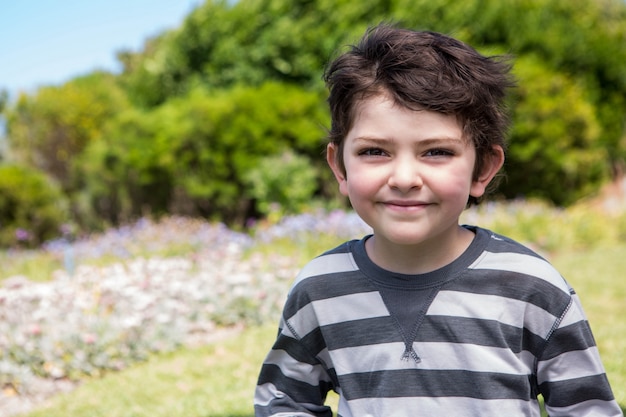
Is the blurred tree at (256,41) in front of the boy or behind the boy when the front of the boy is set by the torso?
behind

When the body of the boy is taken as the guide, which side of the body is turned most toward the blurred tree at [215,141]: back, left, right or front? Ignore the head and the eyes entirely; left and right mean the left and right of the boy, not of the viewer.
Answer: back

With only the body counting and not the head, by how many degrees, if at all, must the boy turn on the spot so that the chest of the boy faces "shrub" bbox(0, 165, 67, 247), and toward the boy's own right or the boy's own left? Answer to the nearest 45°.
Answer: approximately 135° to the boy's own right

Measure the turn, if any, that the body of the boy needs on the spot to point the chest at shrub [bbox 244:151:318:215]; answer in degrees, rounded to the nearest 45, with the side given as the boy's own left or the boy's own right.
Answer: approximately 180°

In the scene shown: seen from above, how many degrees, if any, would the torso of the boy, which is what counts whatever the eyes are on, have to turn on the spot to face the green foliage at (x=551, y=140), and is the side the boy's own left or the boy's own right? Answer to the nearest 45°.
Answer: approximately 180°

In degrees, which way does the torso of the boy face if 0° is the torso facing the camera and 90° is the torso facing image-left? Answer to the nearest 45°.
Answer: approximately 0°

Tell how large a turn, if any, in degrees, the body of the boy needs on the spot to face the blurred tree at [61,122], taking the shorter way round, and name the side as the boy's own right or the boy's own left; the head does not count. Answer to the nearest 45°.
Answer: approximately 135° to the boy's own right
